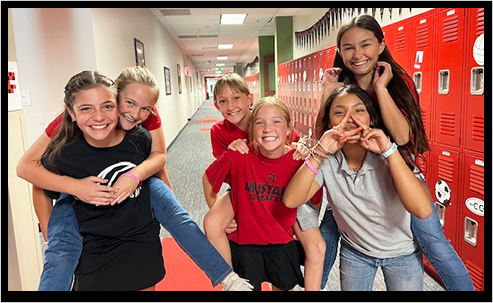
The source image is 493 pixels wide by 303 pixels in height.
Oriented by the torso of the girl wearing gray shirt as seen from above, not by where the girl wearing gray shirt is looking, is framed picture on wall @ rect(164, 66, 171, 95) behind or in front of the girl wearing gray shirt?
behind

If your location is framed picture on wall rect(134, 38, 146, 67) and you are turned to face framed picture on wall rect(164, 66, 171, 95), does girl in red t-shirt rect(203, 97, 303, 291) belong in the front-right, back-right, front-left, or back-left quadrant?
back-right

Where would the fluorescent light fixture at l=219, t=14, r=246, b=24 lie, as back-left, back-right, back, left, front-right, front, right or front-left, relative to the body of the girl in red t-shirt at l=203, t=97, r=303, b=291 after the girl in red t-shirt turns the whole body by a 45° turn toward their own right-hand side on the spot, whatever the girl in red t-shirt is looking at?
back-right

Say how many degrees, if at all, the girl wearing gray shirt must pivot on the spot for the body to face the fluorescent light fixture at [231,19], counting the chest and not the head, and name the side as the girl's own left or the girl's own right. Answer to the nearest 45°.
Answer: approximately 180°

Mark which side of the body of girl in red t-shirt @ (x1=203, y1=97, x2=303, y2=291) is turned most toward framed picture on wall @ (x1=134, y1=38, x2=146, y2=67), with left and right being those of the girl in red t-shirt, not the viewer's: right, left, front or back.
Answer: back

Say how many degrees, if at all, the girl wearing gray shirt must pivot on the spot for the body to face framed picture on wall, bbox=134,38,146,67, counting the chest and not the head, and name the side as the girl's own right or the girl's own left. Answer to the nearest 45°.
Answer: approximately 135° to the girl's own right

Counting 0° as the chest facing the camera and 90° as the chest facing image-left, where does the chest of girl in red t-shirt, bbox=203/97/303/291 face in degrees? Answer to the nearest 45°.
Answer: approximately 0°

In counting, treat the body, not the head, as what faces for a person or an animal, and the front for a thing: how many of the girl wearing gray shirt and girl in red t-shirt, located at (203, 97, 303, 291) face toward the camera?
2
